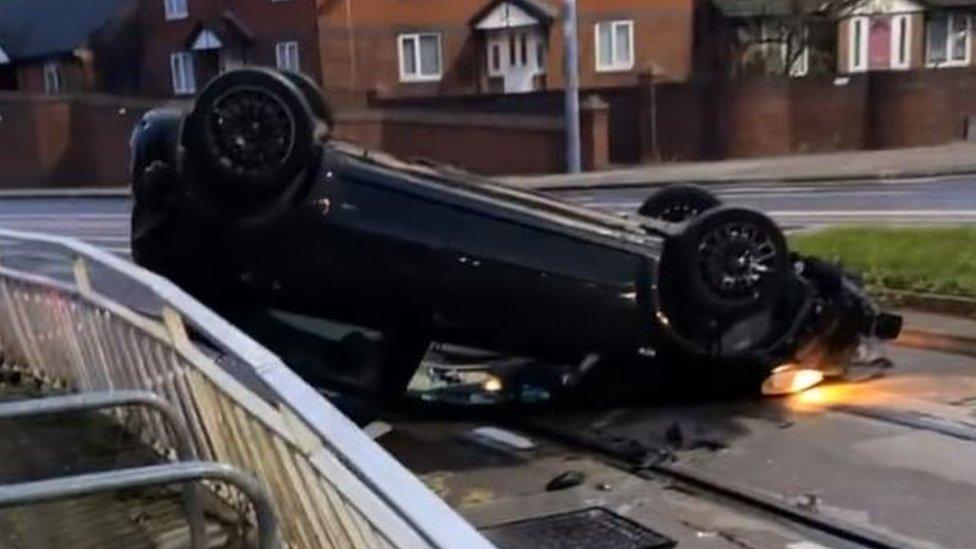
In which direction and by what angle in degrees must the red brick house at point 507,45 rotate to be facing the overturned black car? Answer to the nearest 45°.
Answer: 0° — it already faces it

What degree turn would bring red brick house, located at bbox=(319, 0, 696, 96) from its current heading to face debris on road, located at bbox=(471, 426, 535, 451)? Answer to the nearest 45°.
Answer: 0° — it already faces it

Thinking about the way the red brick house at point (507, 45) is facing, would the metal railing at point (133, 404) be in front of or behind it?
in front

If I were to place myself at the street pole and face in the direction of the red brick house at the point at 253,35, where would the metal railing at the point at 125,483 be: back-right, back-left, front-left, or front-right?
back-left

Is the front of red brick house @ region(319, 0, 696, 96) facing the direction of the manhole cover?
yes

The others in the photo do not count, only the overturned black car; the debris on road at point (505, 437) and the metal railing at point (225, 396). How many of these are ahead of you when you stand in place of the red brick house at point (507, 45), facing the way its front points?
3

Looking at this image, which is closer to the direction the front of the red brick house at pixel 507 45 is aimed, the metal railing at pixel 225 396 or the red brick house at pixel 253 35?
the metal railing

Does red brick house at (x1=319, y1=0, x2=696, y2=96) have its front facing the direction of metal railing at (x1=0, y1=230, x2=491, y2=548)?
yes

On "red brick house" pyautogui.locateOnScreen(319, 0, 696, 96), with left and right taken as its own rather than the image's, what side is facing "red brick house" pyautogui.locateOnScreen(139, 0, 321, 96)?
right

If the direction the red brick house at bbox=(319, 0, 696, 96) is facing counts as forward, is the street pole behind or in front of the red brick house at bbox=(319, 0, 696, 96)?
in front

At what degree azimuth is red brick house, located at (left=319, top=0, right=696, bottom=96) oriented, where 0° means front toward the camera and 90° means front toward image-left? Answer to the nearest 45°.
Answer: approximately 0°
